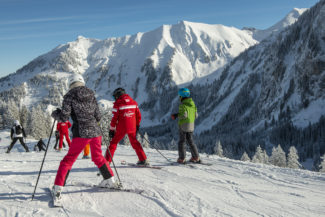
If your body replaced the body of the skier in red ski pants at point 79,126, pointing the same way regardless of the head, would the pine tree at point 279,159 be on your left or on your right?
on your right

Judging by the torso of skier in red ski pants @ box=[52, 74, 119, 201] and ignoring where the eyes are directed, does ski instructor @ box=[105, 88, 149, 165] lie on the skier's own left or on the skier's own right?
on the skier's own right
